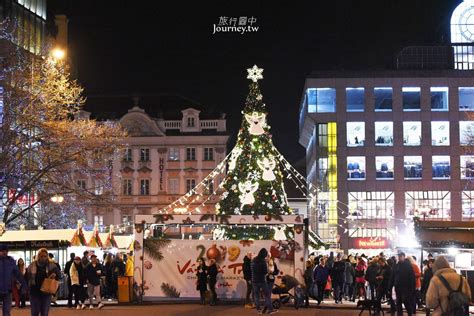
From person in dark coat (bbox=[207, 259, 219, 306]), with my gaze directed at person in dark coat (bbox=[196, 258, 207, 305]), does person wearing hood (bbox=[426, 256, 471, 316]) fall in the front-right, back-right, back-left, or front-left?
back-left

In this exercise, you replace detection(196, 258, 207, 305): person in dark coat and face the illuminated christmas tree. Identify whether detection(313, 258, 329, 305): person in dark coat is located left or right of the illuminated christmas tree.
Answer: right

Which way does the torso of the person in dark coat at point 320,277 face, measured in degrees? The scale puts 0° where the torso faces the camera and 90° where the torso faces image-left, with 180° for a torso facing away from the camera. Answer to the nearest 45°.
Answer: approximately 0°

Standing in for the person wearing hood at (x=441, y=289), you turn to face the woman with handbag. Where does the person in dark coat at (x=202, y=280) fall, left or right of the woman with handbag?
right

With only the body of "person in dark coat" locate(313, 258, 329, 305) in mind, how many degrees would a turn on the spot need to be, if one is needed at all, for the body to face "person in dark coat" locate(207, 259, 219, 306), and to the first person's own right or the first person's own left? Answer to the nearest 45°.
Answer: approximately 45° to the first person's own right

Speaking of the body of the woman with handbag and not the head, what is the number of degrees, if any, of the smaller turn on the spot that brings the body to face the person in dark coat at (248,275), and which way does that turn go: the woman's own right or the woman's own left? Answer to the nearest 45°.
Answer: approximately 135° to the woman's own left

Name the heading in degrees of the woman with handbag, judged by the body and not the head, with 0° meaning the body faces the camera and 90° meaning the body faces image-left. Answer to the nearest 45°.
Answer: approximately 0°
